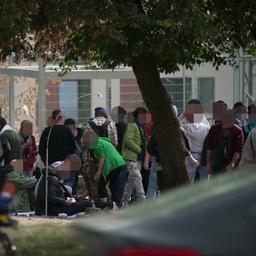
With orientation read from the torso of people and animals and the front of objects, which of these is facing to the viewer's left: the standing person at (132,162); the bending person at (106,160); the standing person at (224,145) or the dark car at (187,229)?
the bending person

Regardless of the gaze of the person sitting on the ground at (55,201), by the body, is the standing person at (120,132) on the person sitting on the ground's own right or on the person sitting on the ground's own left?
on the person sitting on the ground's own left

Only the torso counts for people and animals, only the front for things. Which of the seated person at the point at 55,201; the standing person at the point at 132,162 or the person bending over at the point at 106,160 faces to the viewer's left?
the person bending over at the point at 106,160

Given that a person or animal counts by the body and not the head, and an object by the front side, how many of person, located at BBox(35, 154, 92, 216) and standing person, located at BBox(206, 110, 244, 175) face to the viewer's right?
1
